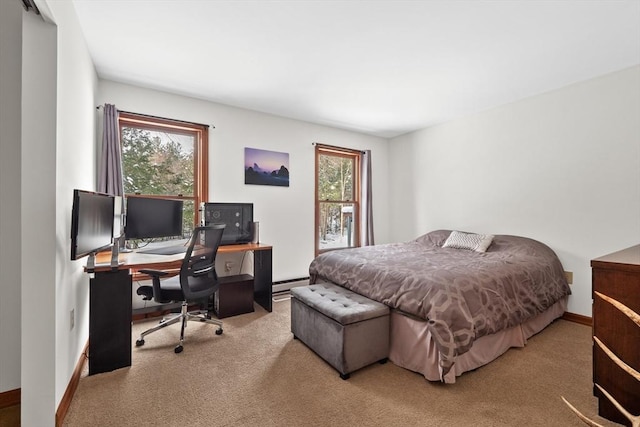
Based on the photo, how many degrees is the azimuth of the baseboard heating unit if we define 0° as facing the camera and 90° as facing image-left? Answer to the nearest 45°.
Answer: approximately 315°

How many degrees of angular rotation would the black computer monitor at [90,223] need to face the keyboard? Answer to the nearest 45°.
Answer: approximately 90° to its left

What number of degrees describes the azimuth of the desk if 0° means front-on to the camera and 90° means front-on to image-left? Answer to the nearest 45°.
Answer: approximately 315°

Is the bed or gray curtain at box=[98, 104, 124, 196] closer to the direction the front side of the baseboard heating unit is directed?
the bed

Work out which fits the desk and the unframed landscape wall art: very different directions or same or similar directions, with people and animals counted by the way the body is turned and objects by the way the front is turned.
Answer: same or similar directions

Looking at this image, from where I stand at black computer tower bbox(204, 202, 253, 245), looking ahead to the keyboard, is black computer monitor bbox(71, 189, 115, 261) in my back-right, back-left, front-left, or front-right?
front-left

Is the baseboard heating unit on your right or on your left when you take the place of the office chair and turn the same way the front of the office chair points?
on your right

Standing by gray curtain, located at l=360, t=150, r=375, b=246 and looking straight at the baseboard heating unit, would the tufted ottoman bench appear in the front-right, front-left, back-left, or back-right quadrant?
front-left

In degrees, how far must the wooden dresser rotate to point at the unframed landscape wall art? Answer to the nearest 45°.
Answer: approximately 45° to its right

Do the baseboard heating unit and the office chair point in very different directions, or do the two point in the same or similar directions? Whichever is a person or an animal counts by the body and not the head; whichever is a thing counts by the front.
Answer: very different directions

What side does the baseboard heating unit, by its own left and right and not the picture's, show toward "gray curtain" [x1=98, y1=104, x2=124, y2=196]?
right

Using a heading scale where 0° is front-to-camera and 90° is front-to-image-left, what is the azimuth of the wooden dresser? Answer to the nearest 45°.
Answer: approximately 45°
